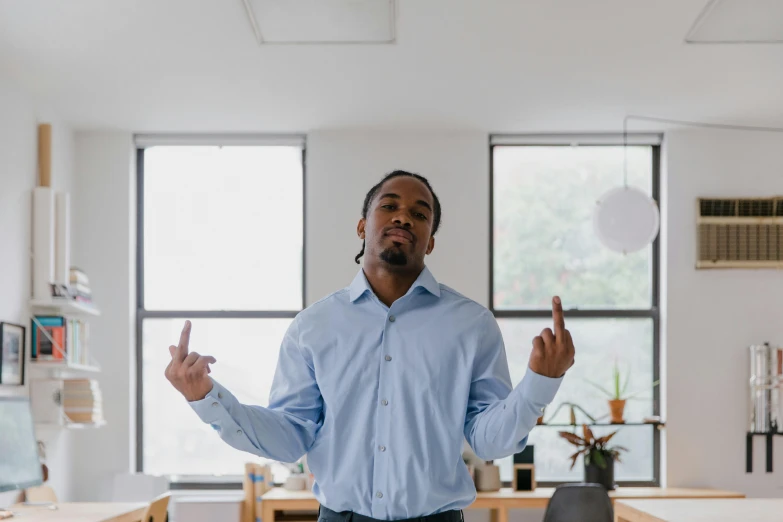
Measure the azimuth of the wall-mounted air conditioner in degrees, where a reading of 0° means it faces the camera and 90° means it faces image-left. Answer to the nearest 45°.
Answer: approximately 0°

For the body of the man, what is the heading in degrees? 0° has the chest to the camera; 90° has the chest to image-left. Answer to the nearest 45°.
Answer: approximately 0°

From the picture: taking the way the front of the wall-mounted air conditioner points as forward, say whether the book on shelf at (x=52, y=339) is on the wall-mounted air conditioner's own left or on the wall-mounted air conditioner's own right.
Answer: on the wall-mounted air conditioner's own right

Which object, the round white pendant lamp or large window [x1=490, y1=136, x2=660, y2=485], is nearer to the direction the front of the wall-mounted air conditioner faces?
the round white pendant lamp

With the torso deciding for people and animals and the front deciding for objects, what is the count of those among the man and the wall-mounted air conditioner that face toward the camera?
2
